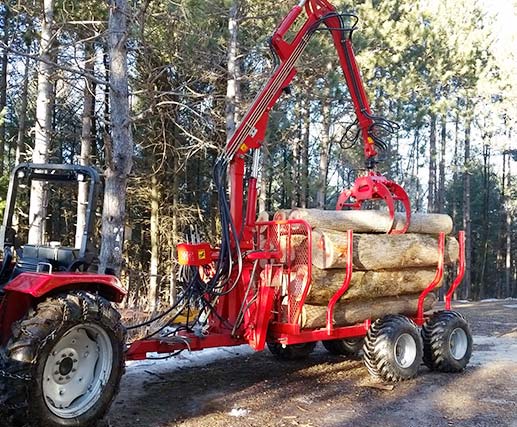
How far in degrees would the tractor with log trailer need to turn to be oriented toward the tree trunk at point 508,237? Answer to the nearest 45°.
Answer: approximately 180°

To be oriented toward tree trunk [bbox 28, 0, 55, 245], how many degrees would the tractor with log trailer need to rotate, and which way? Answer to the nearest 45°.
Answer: approximately 90° to its right

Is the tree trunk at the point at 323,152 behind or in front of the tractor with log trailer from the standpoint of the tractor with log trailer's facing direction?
behind

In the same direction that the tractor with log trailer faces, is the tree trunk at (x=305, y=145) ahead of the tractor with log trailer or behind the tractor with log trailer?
behind

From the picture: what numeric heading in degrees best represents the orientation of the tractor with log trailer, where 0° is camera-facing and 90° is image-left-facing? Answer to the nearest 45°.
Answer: approximately 45°

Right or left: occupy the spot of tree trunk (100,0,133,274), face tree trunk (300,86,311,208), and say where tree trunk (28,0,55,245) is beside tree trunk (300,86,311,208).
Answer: left

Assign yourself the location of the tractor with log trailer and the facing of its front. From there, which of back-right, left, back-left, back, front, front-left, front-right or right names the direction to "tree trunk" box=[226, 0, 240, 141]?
back-right
